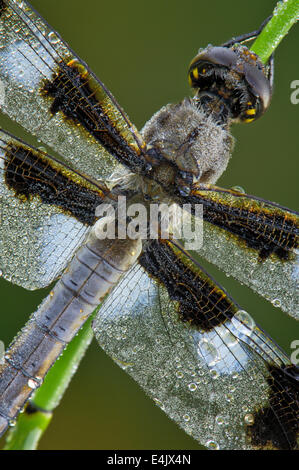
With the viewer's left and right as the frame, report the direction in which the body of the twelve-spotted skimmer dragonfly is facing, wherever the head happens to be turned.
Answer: facing away from the viewer and to the right of the viewer
